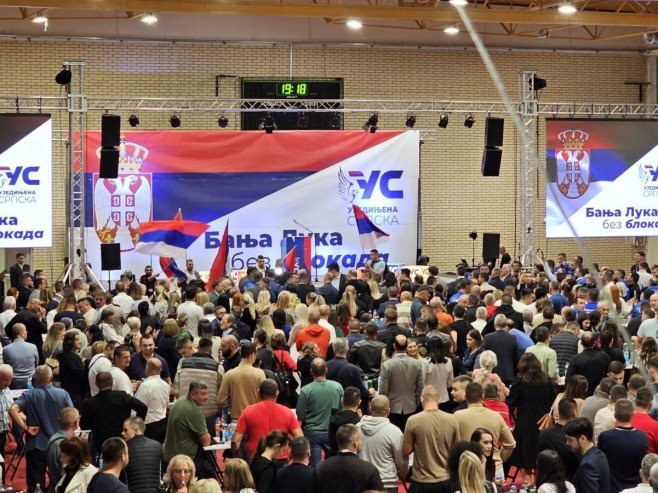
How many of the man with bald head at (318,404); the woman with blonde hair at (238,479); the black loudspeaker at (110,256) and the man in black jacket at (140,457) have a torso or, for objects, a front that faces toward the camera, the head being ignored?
1

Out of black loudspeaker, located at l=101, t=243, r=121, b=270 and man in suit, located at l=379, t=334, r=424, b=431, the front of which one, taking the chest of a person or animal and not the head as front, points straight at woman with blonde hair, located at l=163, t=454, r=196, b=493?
the black loudspeaker

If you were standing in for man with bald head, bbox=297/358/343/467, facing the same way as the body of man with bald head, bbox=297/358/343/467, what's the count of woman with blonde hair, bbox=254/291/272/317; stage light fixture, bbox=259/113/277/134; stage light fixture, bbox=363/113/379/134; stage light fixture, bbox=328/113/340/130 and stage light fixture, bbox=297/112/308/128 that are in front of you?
5

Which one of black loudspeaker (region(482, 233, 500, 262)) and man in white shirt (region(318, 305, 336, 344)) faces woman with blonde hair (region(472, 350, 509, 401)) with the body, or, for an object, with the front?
the black loudspeaker

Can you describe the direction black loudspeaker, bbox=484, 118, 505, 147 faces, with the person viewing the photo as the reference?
facing the viewer

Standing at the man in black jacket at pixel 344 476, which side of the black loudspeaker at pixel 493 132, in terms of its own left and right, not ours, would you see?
front

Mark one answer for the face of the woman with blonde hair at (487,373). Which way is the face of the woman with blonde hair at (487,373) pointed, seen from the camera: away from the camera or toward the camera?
away from the camera

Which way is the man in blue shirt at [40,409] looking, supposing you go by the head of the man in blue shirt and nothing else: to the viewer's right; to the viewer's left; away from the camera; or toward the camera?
away from the camera

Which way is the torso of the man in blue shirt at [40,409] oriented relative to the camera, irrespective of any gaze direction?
away from the camera

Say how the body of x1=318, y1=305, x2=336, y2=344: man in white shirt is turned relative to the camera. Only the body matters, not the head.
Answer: away from the camera

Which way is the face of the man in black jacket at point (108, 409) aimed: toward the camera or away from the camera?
away from the camera

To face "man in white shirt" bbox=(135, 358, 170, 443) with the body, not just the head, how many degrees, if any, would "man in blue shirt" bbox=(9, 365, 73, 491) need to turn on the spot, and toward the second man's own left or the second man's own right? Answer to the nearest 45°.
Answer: approximately 90° to the second man's own right

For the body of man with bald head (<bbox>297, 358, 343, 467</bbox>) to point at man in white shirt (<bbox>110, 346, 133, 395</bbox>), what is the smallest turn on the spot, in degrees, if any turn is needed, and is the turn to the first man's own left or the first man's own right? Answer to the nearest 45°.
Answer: approximately 90° to the first man's own left

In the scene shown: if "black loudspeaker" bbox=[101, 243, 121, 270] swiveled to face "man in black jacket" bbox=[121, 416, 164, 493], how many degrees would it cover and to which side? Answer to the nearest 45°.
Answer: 0° — it already faces them

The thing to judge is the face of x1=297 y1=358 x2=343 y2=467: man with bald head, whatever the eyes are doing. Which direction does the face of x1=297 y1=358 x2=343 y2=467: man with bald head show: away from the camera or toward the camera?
away from the camera
